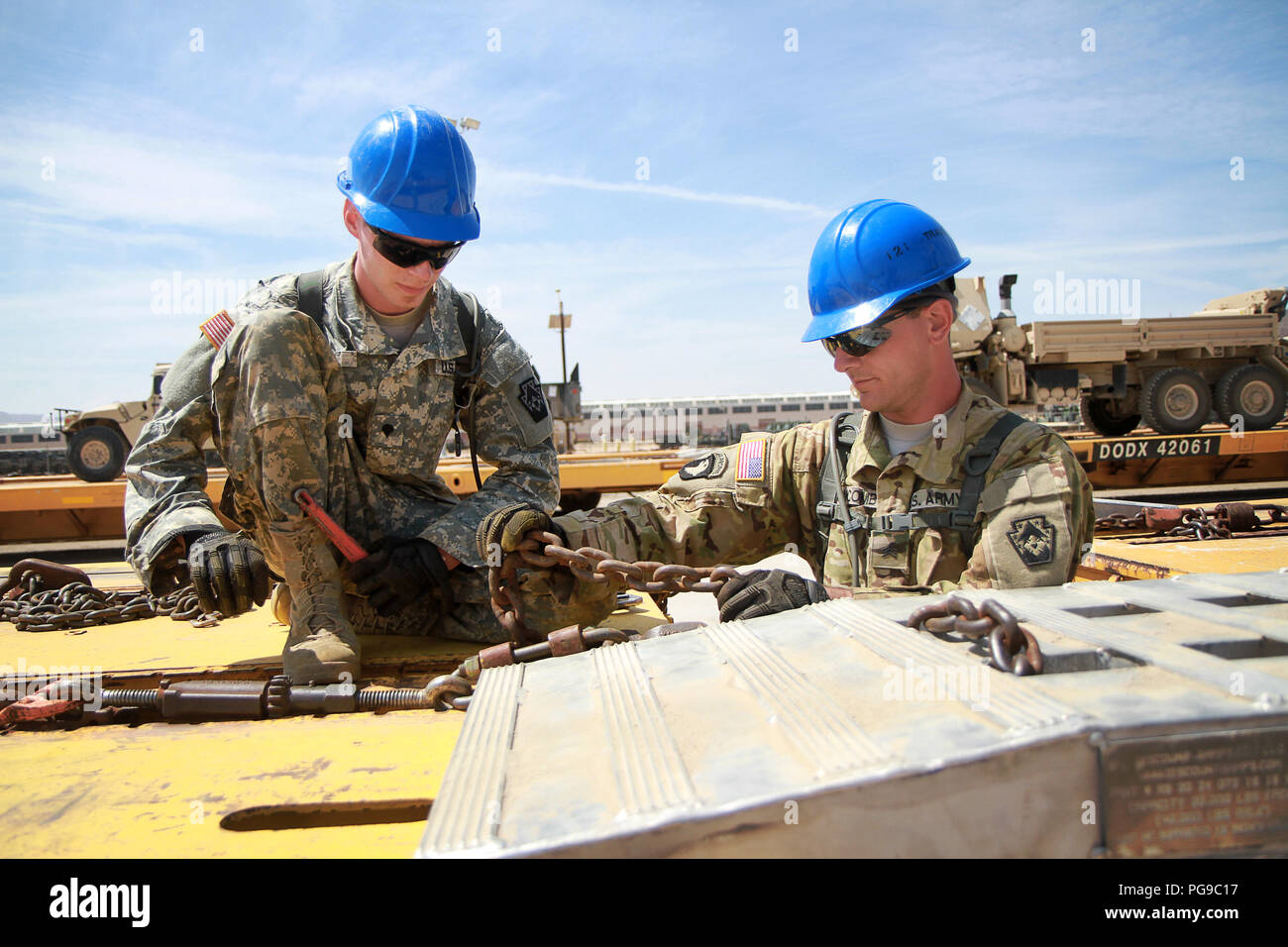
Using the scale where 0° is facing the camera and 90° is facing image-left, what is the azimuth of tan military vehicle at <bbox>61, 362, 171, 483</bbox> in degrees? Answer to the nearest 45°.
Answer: approximately 90°

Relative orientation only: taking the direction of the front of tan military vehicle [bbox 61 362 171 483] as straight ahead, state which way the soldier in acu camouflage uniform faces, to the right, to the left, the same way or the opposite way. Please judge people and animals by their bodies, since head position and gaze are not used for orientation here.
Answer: to the left

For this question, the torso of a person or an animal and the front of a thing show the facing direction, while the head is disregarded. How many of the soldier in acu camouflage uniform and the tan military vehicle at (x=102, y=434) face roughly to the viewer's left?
1

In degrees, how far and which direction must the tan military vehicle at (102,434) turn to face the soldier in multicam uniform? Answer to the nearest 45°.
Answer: approximately 90° to its left

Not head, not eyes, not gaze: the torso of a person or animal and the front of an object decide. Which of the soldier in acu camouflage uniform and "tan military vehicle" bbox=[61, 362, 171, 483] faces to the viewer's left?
the tan military vehicle

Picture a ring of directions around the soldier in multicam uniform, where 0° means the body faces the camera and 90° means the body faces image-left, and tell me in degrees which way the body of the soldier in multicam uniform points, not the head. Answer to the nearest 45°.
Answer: approximately 45°

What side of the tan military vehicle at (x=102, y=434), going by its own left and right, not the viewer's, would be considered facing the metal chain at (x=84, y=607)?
left

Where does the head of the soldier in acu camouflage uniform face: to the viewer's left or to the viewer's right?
to the viewer's right
